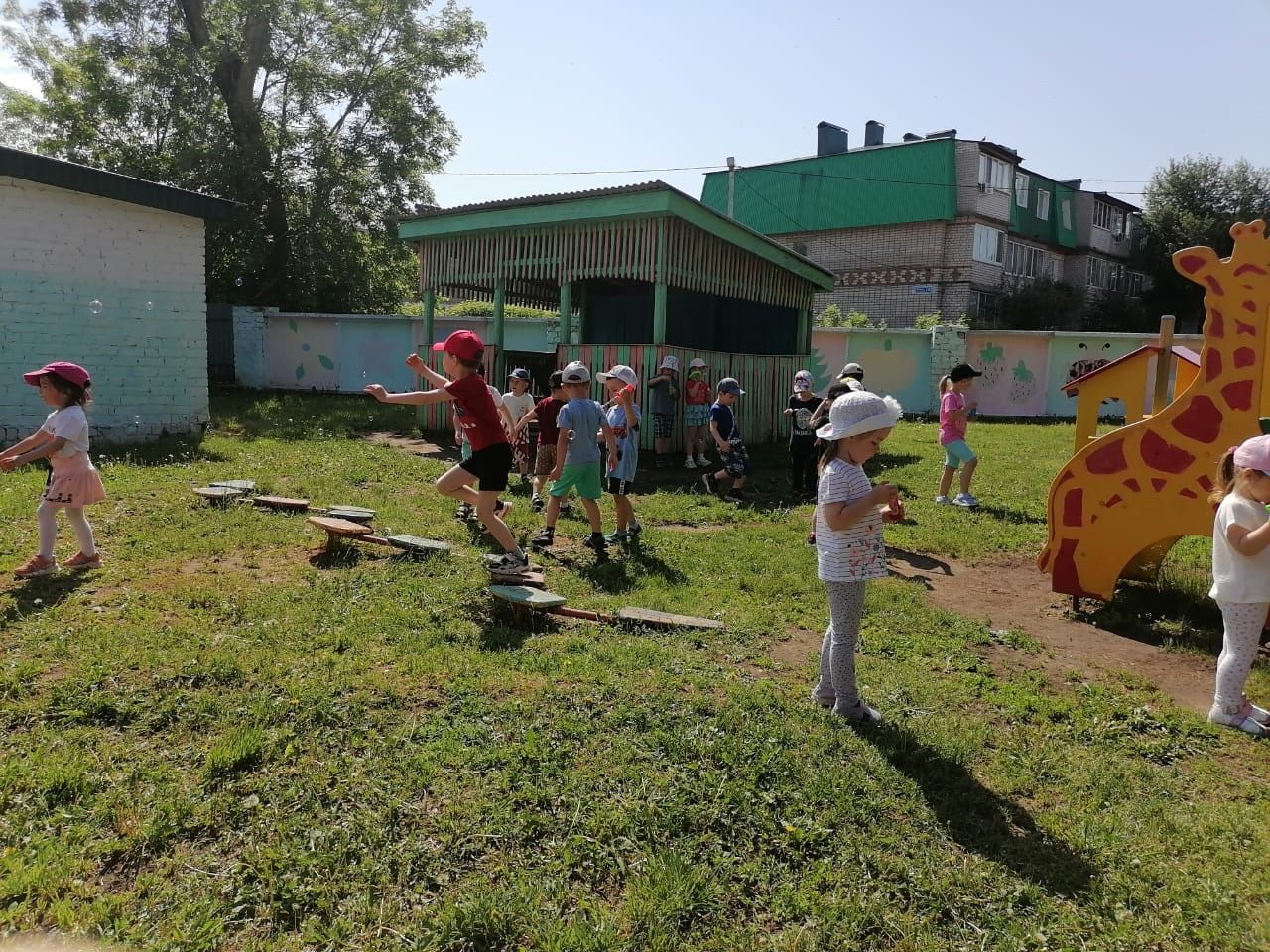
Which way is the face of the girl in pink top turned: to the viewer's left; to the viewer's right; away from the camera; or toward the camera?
to the viewer's right

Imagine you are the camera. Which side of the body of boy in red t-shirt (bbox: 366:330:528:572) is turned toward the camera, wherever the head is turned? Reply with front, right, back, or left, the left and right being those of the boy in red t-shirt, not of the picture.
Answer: left

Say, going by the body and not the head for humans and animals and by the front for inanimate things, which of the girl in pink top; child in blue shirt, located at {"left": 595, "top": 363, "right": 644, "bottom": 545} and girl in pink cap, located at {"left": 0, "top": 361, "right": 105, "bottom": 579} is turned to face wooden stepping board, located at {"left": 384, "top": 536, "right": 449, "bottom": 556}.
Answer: the child in blue shirt

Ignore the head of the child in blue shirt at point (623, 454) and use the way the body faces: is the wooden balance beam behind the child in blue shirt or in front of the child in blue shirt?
in front

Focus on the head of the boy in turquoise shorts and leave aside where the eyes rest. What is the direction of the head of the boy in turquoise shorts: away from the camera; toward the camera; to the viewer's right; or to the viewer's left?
away from the camera

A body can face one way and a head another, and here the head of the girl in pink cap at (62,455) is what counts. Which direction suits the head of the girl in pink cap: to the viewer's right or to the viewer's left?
to the viewer's left

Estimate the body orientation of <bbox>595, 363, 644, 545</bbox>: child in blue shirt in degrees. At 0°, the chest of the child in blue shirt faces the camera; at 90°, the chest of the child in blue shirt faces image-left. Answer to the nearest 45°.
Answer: approximately 45°

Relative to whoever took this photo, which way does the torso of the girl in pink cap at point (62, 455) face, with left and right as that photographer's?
facing to the left of the viewer

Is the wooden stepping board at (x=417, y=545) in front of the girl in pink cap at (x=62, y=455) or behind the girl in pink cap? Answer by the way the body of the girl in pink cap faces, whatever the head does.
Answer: behind

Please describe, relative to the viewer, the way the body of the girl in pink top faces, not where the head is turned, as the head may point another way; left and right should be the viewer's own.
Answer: facing to the right of the viewer

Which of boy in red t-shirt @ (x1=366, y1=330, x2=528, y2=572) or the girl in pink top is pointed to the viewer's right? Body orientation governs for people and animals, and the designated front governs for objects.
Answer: the girl in pink top
